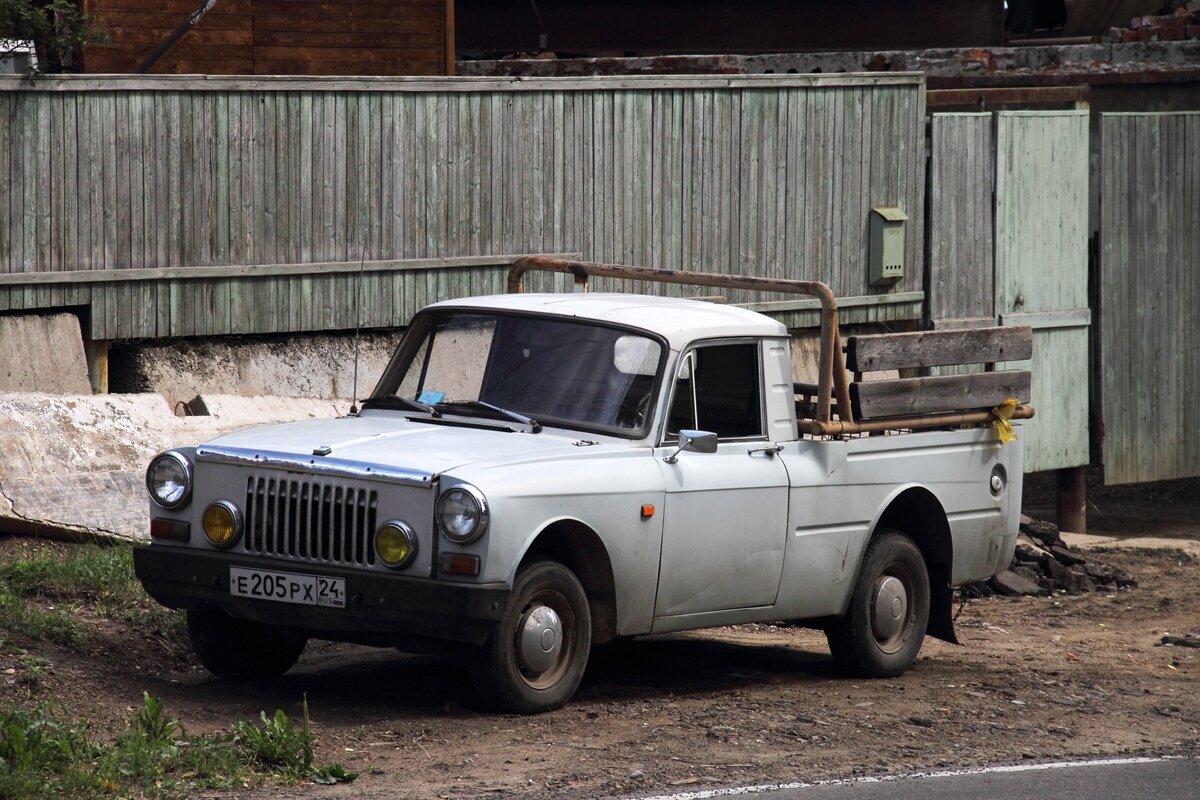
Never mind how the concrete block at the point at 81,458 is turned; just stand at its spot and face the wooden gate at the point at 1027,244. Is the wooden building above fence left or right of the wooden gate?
left

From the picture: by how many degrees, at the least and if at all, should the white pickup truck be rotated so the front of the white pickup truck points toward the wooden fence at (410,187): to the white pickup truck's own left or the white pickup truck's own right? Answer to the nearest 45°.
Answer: approximately 135° to the white pickup truck's own right

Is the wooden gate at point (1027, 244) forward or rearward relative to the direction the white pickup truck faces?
rearward

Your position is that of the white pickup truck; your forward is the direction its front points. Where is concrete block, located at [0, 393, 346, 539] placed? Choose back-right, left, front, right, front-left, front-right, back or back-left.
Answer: right

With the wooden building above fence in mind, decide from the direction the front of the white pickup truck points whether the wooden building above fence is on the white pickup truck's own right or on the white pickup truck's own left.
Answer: on the white pickup truck's own right

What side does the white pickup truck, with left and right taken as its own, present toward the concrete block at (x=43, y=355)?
right

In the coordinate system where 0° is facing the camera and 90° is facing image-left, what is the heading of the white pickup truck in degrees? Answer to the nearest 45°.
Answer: approximately 45°
